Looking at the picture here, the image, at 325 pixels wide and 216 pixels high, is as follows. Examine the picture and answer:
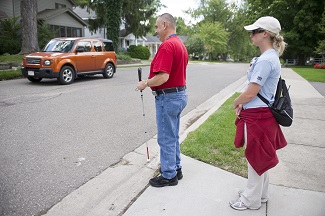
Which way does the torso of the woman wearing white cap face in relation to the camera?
to the viewer's left

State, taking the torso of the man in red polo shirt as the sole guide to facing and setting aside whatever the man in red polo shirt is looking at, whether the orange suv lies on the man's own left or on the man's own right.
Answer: on the man's own right

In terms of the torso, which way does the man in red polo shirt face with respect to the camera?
to the viewer's left

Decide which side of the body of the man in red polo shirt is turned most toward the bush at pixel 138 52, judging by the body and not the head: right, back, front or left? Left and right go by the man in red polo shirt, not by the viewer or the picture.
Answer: right

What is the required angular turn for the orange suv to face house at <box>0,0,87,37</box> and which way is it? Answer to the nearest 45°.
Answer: approximately 135° to its right

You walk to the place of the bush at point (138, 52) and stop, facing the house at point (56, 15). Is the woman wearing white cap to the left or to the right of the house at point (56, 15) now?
left

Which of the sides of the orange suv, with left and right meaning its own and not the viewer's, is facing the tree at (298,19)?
back

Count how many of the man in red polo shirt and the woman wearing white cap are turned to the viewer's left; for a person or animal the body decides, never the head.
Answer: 2

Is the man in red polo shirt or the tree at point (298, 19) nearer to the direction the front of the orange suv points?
the man in red polo shirt

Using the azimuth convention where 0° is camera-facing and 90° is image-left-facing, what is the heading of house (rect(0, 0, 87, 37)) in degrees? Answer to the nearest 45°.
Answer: approximately 315°

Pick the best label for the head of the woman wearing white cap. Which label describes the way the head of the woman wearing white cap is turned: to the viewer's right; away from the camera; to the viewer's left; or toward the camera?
to the viewer's left
